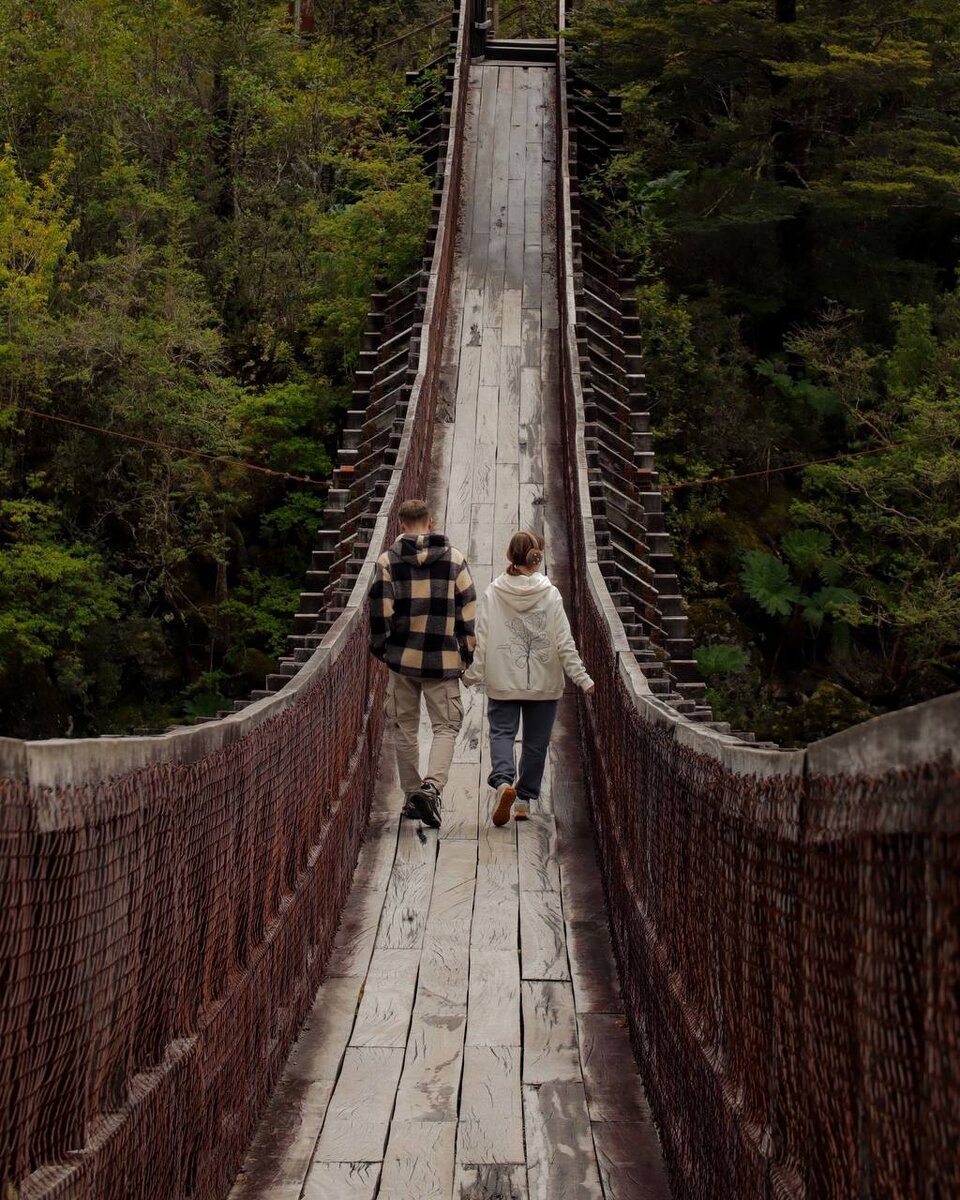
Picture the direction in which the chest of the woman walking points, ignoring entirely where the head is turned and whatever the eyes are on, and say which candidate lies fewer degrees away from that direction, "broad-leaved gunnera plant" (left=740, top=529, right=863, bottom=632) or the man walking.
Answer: the broad-leaved gunnera plant

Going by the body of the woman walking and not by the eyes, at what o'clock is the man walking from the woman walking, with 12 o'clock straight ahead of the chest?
The man walking is roughly at 9 o'clock from the woman walking.

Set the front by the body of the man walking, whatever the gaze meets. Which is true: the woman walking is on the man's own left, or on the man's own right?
on the man's own right

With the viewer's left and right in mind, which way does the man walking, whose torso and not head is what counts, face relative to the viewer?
facing away from the viewer

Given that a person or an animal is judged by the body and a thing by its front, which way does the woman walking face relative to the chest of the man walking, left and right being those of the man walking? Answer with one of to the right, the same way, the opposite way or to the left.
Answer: the same way

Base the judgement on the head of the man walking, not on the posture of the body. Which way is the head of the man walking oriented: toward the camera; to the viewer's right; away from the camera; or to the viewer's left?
away from the camera

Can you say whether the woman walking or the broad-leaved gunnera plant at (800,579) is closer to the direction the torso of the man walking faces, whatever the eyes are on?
the broad-leaved gunnera plant

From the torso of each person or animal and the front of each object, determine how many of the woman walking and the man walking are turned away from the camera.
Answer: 2

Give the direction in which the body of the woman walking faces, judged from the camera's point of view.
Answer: away from the camera

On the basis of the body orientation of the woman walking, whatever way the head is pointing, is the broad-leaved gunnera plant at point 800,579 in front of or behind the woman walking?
in front
